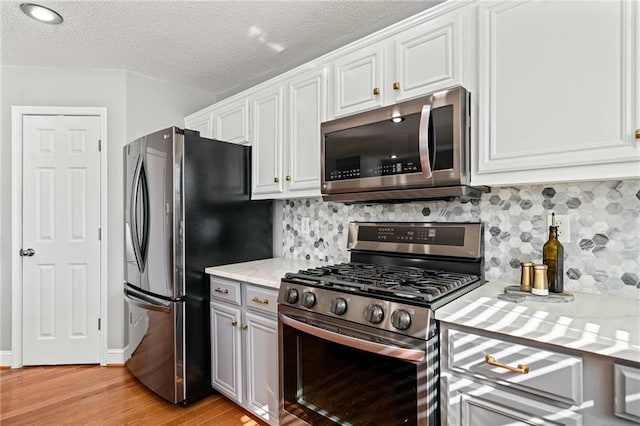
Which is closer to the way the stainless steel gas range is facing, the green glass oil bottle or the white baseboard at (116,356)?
the white baseboard

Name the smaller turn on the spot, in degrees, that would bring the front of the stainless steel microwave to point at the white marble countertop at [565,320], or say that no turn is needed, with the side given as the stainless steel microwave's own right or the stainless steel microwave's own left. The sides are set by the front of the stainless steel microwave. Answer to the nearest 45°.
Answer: approximately 90° to the stainless steel microwave's own left

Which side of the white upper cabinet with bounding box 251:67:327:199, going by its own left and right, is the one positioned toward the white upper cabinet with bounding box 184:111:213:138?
right

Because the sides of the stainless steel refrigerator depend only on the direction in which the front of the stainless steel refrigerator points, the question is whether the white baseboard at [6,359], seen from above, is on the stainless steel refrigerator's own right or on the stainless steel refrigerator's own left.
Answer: on the stainless steel refrigerator's own right

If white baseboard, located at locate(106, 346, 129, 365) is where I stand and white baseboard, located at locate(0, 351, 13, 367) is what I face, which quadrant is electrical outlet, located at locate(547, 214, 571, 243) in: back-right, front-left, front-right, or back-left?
back-left

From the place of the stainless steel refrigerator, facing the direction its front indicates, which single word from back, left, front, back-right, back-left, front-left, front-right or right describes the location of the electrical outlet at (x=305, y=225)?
back-left

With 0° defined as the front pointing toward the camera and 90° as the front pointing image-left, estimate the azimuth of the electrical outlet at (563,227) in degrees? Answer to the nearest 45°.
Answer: approximately 0°

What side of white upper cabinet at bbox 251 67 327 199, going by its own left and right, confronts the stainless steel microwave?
left

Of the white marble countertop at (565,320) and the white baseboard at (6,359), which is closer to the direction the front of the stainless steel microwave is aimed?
the white baseboard

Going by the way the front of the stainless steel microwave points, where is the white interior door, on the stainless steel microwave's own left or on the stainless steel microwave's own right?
on the stainless steel microwave's own right
